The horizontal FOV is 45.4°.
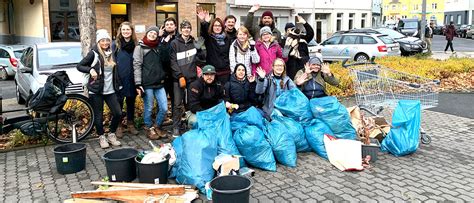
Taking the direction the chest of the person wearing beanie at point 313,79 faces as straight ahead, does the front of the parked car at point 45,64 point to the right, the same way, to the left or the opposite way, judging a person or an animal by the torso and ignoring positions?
to the left

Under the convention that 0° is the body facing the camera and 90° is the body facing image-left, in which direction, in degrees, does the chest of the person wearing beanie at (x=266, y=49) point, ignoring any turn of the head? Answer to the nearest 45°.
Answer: approximately 0°

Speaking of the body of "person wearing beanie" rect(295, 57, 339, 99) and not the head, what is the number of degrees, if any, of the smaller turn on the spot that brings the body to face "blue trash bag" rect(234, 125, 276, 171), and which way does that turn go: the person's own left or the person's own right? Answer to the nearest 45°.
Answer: approximately 45° to the person's own right

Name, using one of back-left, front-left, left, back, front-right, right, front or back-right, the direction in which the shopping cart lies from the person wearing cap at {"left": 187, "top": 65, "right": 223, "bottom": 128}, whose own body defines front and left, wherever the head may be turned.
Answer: left

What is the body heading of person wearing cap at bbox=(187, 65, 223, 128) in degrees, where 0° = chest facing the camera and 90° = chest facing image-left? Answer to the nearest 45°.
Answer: approximately 0°

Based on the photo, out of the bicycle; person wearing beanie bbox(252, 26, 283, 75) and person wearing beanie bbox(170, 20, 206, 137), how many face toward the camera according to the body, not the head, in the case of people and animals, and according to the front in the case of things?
2

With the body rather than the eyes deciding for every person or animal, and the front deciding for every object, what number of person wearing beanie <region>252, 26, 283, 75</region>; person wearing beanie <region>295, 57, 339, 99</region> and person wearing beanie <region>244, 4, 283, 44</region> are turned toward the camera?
3

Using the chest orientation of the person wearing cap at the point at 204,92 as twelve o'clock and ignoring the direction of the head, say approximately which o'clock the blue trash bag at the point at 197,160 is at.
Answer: The blue trash bag is roughly at 12 o'clock from the person wearing cap.
